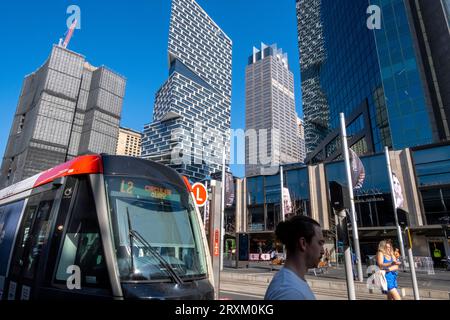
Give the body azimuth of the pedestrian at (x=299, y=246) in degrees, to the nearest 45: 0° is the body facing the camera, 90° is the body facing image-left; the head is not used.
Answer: approximately 270°

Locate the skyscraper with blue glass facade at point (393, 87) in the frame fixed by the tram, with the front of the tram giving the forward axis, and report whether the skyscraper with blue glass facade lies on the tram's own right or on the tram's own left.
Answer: on the tram's own left

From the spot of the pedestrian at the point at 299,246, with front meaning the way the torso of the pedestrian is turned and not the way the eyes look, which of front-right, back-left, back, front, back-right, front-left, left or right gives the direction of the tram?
back-left

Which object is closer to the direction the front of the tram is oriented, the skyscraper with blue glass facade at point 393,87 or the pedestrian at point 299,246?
the pedestrian

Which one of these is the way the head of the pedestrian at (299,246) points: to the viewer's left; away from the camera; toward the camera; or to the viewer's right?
to the viewer's right

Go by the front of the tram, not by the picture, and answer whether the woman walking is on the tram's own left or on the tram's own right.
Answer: on the tram's own left
